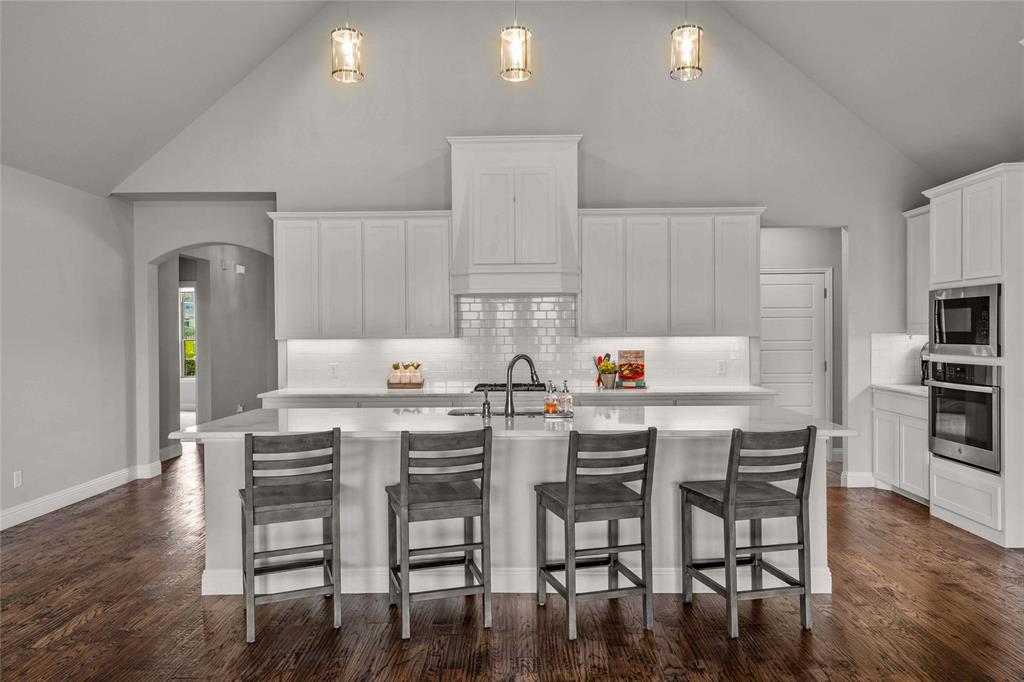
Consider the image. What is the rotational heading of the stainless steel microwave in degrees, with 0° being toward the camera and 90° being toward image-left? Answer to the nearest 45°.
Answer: approximately 45°

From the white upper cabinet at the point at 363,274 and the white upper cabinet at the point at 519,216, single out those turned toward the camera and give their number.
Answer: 2

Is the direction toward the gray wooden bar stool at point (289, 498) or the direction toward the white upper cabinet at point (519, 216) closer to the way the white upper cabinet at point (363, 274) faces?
the gray wooden bar stool

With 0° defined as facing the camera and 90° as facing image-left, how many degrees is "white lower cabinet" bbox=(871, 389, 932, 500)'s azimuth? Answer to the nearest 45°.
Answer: approximately 45°

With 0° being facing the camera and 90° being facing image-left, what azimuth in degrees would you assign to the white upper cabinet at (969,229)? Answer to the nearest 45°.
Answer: approximately 45°

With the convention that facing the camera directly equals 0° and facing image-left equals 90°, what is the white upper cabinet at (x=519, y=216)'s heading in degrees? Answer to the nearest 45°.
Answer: approximately 0°
